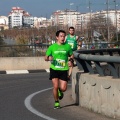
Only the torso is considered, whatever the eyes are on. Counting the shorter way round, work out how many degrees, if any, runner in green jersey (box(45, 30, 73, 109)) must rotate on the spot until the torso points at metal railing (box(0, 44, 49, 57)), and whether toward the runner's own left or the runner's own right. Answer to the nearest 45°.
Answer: approximately 180°

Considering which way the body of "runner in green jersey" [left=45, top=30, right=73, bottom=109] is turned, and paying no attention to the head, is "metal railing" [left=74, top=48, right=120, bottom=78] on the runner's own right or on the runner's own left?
on the runner's own left

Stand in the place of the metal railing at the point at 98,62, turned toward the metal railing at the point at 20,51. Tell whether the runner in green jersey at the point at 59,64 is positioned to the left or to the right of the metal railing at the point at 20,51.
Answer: left

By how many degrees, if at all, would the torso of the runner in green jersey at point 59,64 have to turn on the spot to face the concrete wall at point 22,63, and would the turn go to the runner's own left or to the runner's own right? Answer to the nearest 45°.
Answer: approximately 180°

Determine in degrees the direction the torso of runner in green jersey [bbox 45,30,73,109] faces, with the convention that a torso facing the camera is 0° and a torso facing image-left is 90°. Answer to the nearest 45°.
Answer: approximately 0°
